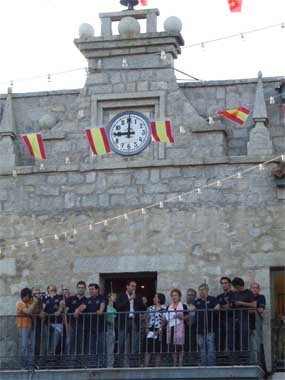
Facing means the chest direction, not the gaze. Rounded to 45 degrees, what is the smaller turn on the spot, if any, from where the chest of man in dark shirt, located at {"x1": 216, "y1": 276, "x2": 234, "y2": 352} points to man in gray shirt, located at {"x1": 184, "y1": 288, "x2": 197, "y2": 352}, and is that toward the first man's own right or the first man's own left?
approximately 45° to the first man's own right

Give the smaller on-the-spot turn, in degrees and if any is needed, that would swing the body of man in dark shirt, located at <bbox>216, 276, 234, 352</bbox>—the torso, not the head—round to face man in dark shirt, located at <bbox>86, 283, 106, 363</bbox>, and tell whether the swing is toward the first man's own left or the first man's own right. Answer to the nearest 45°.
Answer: approximately 45° to the first man's own right

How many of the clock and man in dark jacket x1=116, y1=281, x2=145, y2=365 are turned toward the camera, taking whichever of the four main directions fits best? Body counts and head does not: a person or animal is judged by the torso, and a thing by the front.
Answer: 2

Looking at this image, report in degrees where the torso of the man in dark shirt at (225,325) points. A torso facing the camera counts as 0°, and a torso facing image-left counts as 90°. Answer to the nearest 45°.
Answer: approximately 45°

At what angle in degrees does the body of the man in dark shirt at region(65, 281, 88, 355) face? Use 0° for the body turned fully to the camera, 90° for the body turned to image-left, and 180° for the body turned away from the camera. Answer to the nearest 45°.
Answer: approximately 315°

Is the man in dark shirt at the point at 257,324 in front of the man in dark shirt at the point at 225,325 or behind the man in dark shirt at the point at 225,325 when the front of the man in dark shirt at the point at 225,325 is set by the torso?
behind
